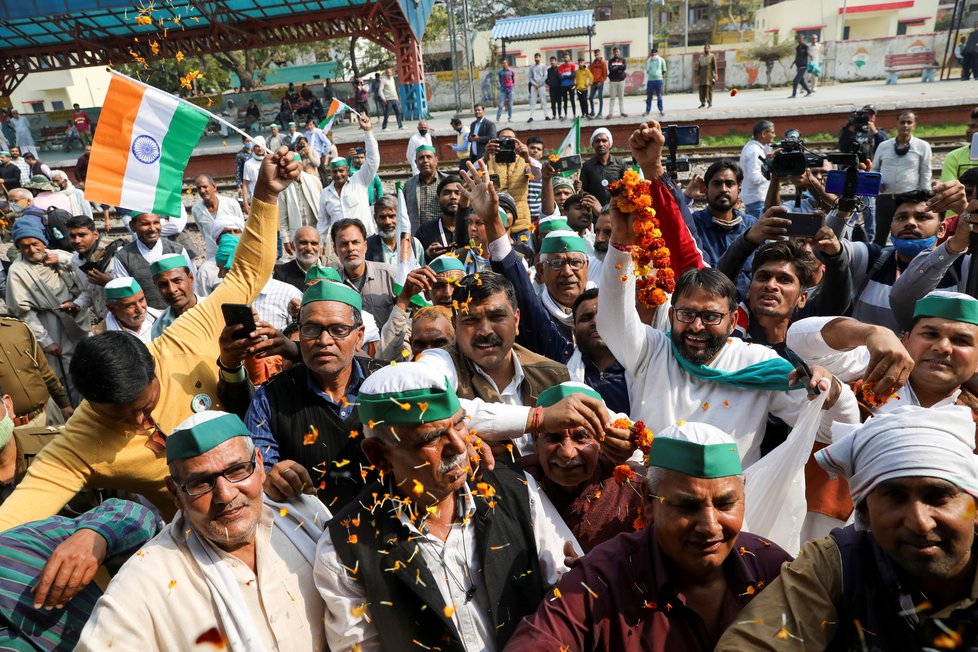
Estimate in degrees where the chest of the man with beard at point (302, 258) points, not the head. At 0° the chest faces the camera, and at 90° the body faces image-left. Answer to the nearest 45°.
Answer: approximately 315°

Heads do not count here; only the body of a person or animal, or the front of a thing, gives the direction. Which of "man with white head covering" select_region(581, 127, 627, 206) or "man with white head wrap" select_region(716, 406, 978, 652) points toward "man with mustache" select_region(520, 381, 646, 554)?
"man with white head covering" select_region(581, 127, 627, 206)

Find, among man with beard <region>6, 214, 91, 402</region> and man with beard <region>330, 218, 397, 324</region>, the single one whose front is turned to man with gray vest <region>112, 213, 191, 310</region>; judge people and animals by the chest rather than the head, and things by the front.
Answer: man with beard <region>6, 214, 91, 402</region>

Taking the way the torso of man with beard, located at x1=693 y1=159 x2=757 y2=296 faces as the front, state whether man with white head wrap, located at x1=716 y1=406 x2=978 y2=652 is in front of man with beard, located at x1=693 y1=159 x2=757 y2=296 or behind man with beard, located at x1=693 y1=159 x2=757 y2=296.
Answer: in front

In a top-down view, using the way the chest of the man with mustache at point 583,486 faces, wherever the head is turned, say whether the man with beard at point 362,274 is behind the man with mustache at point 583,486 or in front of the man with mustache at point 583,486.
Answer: behind

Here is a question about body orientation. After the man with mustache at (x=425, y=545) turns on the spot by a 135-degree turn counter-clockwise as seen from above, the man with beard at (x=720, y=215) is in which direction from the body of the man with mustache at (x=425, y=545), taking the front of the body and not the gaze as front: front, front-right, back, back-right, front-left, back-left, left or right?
front-right

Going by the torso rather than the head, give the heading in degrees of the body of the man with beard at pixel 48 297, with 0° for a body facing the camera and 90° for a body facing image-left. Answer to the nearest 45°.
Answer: approximately 315°

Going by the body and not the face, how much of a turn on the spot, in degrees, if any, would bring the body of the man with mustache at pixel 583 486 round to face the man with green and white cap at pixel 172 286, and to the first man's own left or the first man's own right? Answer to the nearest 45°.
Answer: approximately 135° to the first man's own right

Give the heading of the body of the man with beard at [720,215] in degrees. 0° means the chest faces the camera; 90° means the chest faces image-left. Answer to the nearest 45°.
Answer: approximately 0°
